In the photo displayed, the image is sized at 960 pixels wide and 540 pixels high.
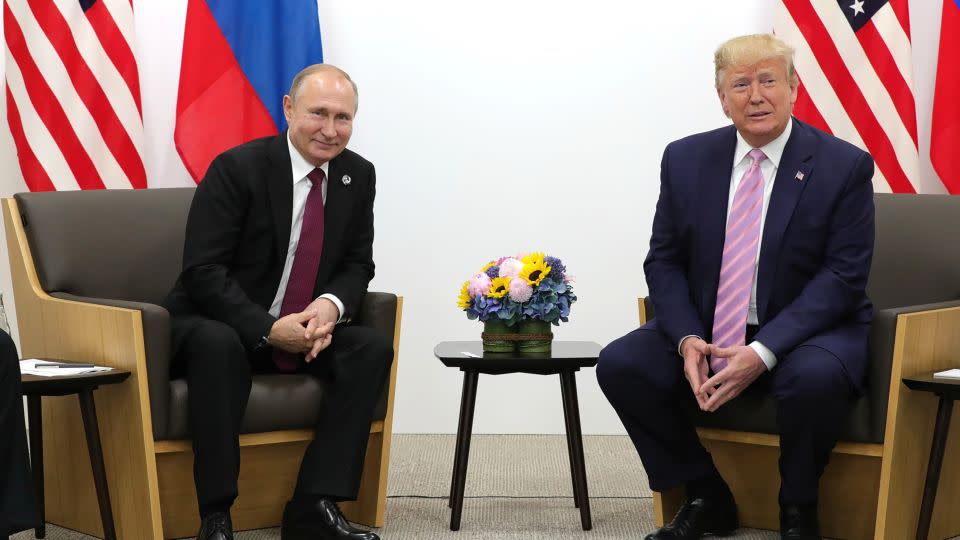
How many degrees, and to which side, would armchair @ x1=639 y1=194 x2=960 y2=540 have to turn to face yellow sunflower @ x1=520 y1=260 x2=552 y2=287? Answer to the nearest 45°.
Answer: approximately 45° to its right

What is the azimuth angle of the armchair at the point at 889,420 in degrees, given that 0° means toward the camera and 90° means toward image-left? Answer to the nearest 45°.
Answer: approximately 45°

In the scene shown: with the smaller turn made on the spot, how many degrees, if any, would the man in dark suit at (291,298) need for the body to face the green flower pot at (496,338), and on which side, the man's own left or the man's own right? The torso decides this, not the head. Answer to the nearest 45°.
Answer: approximately 45° to the man's own left

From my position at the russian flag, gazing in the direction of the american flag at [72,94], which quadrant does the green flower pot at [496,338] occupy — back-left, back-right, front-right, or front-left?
back-left

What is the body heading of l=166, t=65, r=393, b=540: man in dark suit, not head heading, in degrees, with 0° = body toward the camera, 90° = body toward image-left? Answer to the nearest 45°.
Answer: approximately 315°

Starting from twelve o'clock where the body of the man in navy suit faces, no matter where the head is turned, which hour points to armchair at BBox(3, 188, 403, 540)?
The armchair is roughly at 1 o'clock from the man in navy suit.

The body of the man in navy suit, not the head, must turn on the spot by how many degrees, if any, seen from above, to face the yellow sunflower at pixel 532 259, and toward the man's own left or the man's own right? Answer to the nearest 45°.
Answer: approximately 45° to the man's own right
